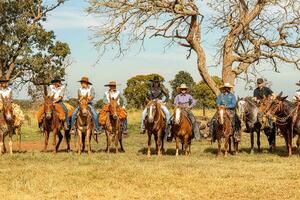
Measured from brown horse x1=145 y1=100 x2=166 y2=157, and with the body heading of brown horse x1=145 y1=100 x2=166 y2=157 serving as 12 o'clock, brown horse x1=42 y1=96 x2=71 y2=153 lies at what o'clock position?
brown horse x1=42 y1=96 x2=71 y2=153 is roughly at 3 o'clock from brown horse x1=145 y1=100 x2=166 y2=157.

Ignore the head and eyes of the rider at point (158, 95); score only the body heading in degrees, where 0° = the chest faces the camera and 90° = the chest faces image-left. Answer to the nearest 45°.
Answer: approximately 0°

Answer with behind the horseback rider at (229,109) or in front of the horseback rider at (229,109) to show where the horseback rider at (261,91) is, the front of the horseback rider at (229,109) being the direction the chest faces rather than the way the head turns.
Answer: behind

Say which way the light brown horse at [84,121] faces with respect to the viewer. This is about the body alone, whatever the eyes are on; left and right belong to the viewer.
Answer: facing the viewer

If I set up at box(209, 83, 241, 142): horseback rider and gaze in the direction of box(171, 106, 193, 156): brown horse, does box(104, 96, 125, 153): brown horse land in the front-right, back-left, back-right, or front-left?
front-right

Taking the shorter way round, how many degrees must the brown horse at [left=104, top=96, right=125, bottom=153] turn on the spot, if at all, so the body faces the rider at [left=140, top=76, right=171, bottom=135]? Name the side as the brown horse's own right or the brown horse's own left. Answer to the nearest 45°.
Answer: approximately 45° to the brown horse's own left

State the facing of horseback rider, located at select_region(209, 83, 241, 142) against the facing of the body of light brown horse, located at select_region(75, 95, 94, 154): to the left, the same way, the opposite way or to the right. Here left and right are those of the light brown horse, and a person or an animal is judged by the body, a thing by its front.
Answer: the same way

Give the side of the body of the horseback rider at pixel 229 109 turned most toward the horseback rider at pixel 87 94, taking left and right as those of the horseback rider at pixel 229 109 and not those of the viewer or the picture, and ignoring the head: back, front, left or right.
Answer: right

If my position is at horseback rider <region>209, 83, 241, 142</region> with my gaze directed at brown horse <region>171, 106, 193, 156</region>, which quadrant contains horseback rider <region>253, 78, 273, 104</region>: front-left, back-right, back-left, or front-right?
back-right

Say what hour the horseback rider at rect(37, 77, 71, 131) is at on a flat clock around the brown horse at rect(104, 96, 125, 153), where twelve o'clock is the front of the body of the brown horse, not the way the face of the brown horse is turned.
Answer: The horseback rider is roughly at 3 o'clock from the brown horse.

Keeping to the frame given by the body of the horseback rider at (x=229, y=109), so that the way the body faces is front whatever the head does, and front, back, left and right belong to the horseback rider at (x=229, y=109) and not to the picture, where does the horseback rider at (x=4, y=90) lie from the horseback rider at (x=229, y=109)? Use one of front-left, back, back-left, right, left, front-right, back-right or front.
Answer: right

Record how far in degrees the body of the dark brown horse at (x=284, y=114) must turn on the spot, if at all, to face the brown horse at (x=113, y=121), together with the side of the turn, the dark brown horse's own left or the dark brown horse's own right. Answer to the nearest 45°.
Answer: approximately 45° to the dark brown horse's own right

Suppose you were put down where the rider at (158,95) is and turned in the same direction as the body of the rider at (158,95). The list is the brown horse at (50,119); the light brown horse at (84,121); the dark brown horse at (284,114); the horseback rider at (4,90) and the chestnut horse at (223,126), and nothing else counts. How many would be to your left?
2

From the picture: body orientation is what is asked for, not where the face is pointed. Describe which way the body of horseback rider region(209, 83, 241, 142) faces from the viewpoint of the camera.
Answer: toward the camera

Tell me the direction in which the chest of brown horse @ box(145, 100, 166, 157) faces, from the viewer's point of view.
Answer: toward the camera

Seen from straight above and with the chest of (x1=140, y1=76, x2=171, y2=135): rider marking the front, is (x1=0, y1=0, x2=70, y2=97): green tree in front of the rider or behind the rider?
behind
